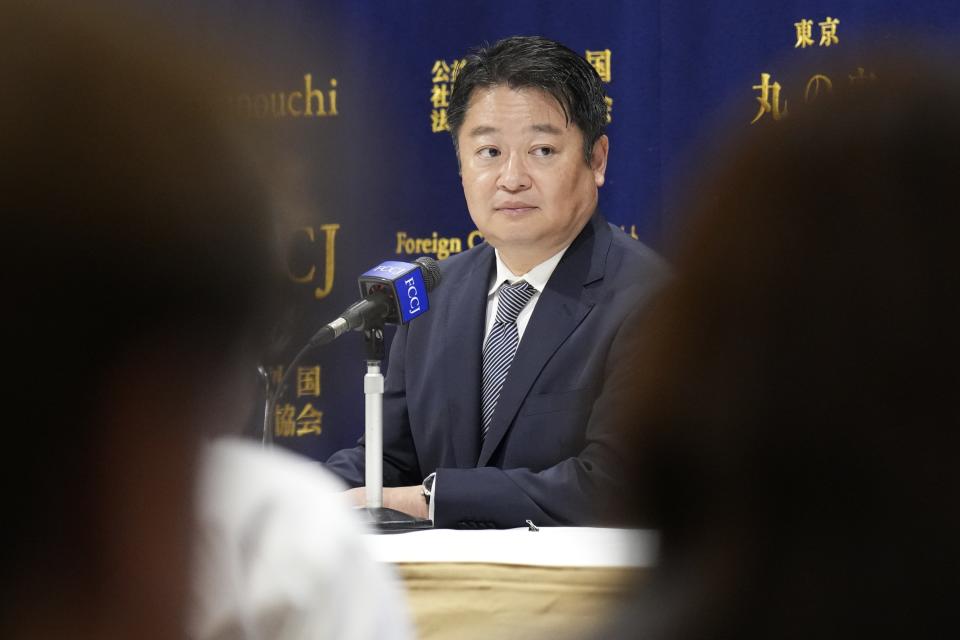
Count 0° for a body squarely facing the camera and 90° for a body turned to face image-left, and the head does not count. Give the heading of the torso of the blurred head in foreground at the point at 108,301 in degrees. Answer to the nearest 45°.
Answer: approximately 180°

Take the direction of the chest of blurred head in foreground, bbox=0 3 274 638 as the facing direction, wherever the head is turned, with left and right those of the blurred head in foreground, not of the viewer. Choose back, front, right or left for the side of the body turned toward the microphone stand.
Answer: front

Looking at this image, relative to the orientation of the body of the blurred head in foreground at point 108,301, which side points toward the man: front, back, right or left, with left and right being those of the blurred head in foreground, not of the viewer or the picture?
front

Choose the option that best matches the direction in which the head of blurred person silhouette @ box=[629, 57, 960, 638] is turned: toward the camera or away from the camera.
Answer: away from the camera

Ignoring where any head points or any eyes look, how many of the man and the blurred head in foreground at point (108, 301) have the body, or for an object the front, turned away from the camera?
1

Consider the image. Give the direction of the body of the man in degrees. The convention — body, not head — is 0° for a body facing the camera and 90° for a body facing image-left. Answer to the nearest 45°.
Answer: approximately 45°

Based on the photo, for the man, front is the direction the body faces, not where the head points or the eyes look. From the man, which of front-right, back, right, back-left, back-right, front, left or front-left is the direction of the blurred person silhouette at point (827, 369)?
front-left

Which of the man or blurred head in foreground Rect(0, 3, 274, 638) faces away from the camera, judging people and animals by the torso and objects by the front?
the blurred head in foreground

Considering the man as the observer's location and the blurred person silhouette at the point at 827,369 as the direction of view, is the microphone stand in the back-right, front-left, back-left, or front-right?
front-right
